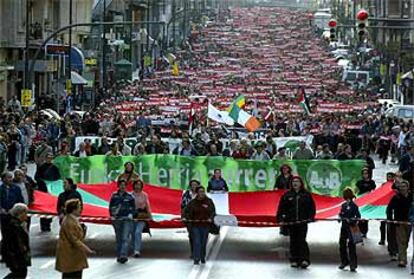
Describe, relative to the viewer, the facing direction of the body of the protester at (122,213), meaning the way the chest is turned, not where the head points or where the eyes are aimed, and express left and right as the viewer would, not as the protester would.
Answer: facing the viewer

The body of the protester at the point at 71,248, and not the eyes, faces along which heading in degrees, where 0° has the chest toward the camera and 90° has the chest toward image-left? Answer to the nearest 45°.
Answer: approximately 270°

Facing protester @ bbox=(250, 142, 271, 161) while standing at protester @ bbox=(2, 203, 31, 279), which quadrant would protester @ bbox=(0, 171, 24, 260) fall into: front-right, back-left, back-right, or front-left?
front-left

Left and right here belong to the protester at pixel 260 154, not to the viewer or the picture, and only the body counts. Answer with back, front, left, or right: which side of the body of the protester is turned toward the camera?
front

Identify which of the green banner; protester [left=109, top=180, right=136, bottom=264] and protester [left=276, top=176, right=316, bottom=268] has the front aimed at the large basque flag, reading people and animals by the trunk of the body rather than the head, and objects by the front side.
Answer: the green banner

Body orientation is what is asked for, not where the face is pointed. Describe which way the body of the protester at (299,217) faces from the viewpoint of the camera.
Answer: toward the camera

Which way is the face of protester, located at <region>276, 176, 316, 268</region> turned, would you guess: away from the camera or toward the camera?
toward the camera

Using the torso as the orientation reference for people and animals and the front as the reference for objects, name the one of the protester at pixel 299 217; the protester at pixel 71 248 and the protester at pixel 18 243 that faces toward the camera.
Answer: the protester at pixel 299 217

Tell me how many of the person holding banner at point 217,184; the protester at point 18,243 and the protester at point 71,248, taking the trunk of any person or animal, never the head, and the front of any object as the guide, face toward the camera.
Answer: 1

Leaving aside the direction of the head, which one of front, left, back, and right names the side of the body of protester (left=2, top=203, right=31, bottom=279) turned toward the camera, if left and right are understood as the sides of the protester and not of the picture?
right

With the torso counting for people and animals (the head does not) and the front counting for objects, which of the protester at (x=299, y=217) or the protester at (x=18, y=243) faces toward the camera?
the protester at (x=299, y=217)

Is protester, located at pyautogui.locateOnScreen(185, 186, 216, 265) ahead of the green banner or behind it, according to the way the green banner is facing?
ahead
